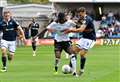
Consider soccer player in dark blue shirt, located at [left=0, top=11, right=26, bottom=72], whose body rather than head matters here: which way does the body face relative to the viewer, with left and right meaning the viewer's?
facing the viewer

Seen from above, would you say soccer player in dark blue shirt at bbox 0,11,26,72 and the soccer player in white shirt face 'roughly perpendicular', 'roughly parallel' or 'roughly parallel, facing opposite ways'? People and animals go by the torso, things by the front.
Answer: roughly parallel

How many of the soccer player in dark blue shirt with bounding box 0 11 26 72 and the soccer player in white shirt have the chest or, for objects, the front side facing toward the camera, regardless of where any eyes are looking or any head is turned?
2
